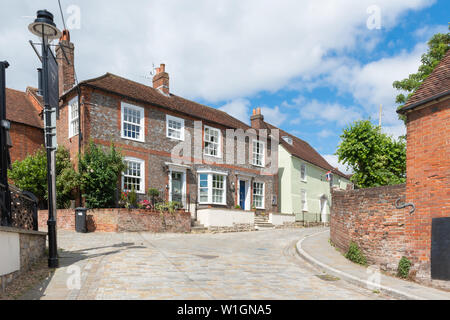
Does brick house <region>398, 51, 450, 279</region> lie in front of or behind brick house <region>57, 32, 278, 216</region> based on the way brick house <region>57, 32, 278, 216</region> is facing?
in front

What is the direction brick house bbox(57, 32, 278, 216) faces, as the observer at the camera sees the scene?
facing the viewer and to the right of the viewer

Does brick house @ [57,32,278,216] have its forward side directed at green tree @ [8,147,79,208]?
no

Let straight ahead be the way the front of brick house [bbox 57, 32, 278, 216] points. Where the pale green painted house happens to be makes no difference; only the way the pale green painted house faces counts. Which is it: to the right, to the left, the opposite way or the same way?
the same way

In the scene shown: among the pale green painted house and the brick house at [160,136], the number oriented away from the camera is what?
0

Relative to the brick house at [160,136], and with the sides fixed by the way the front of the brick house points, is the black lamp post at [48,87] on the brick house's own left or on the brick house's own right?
on the brick house's own right

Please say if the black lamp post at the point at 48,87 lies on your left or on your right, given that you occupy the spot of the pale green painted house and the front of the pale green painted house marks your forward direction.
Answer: on your right

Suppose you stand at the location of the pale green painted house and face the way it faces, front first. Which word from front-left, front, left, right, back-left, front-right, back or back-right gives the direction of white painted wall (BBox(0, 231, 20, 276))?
front-right

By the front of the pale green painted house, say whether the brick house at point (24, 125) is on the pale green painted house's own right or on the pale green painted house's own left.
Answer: on the pale green painted house's own right

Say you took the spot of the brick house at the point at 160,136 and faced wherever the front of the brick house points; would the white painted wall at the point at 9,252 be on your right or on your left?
on your right

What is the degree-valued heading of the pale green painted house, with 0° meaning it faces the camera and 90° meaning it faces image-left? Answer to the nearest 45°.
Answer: approximately 315°
